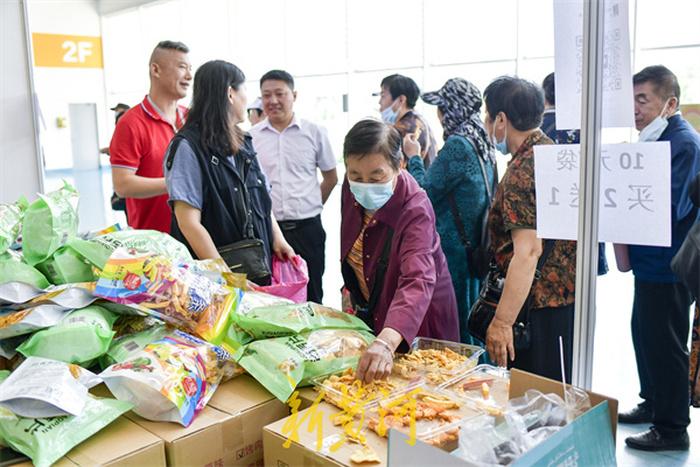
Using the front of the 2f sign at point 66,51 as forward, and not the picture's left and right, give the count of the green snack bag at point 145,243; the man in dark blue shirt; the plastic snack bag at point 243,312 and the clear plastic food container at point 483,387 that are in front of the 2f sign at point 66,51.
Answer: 4

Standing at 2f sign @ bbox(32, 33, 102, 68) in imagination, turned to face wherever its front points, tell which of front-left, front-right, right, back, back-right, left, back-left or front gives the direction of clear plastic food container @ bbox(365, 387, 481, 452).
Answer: front

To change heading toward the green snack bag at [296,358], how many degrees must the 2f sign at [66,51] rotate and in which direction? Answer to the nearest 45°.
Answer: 0° — it already faces it

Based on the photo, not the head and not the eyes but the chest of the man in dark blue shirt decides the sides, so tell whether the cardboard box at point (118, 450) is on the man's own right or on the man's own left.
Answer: on the man's own left

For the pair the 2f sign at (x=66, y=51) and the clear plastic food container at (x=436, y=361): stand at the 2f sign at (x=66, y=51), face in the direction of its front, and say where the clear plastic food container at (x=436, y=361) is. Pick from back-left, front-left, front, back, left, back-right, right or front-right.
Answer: front

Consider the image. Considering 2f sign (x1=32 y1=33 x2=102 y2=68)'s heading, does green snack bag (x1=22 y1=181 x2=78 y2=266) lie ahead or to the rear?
ahead

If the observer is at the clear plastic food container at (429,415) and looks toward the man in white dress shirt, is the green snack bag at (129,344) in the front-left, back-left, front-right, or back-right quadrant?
front-left

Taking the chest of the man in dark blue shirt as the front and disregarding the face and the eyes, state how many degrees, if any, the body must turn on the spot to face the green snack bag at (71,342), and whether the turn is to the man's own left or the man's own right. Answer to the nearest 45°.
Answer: approximately 45° to the man's own left

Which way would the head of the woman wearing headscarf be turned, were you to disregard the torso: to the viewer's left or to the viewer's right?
to the viewer's left

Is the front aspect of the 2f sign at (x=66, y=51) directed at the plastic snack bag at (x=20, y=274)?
yes

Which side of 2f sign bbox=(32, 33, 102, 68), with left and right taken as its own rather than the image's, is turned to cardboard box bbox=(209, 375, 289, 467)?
front

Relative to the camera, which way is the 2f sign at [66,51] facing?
toward the camera

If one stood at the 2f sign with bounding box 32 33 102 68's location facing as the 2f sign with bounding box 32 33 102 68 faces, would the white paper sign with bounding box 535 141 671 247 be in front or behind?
in front

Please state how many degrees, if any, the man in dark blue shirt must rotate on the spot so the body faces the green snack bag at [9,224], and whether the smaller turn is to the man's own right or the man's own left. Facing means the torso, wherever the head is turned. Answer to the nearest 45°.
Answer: approximately 45° to the man's own left

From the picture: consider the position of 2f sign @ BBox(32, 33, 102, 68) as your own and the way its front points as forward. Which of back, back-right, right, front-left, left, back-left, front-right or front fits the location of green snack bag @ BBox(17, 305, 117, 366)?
front
